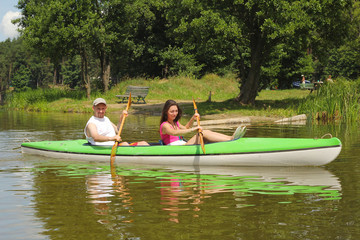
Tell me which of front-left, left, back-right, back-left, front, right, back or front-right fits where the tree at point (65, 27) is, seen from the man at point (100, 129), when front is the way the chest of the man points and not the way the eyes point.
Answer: back-left

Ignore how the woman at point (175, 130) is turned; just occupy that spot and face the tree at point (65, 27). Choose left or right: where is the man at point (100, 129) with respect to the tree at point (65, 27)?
left

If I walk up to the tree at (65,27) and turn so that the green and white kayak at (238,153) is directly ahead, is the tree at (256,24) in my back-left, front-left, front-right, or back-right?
front-left

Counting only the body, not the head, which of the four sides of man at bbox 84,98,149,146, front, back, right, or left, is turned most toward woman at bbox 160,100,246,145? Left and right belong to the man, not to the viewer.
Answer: front

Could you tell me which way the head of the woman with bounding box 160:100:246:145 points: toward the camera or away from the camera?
toward the camera

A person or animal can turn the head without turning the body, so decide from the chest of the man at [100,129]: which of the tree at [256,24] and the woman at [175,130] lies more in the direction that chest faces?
the woman

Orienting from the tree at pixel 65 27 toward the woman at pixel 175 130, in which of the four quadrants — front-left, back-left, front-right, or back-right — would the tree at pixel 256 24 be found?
front-left

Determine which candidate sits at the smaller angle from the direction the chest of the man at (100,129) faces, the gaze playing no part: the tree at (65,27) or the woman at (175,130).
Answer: the woman

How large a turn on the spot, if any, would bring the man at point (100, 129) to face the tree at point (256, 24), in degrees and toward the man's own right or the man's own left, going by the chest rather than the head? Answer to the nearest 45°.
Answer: approximately 90° to the man's own left

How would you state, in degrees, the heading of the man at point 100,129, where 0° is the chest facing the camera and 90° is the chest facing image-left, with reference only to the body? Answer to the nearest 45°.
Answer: approximately 315°
